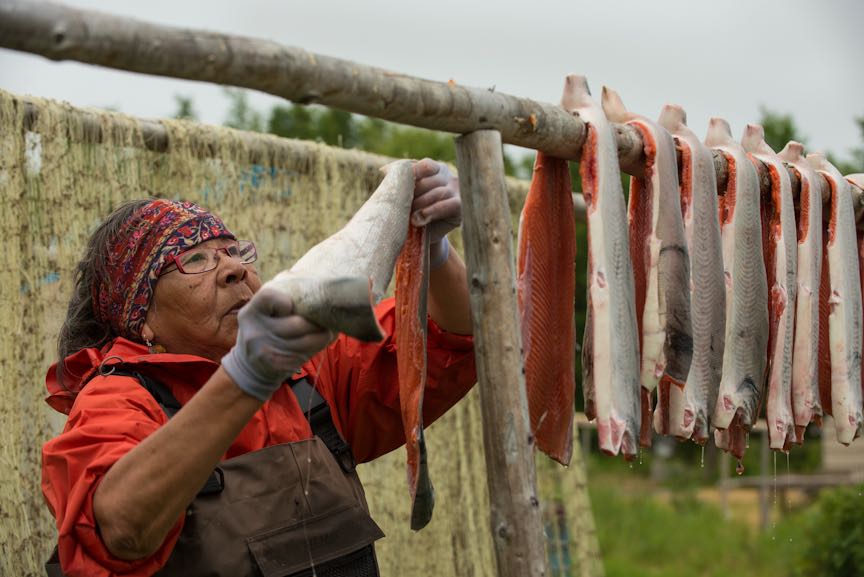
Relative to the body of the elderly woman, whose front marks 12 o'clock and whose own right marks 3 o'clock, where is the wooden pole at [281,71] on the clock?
The wooden pole is roughly at 1 o'clock from the elderly woman.

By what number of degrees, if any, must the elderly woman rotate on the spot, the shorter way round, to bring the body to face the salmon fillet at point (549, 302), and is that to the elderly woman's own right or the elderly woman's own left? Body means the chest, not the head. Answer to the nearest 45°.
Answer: approximately 45° to the elderly woman's own left

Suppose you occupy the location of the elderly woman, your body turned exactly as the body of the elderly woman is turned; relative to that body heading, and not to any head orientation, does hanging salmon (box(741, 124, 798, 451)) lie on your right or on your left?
on your left

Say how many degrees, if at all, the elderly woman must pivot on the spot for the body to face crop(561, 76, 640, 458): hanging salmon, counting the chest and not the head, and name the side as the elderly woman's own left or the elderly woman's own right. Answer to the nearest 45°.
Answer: approximately 45° to the elderly woman's own left

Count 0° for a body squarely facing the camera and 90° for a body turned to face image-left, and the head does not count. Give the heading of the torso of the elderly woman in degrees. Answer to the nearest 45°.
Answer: approximately 315°

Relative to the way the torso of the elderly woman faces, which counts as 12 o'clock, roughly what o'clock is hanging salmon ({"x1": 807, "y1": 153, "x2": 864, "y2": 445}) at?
The hanging salmon is roughly at 10 o'clock from the elderly woman.

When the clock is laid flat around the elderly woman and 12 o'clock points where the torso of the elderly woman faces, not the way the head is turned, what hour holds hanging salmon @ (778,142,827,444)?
The hanging salmon is roughly at 10 o'clock from the elderly woman.

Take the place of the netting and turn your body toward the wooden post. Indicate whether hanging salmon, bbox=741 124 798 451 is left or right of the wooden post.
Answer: left

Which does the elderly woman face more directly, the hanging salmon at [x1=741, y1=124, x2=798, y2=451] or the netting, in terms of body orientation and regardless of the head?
the hanging salmon
